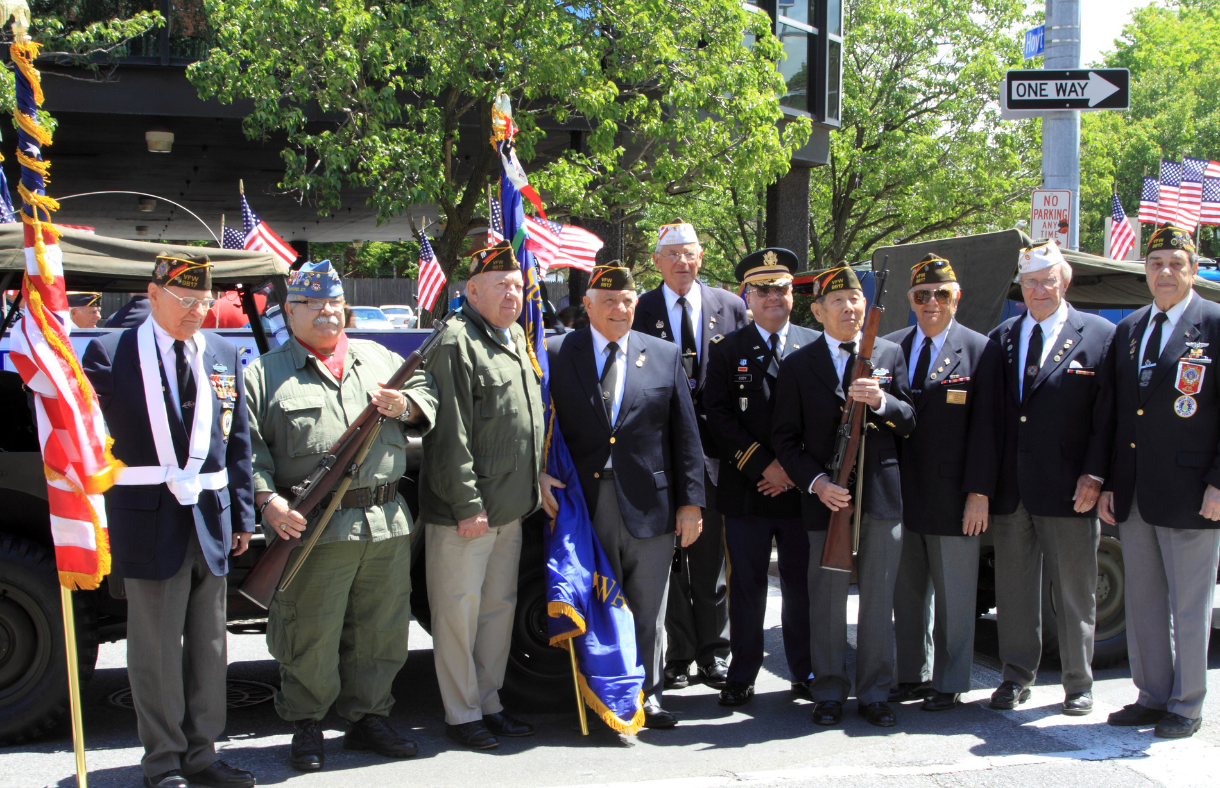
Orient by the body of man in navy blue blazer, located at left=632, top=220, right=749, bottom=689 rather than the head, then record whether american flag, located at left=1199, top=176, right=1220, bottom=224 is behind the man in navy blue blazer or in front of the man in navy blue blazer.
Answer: behind

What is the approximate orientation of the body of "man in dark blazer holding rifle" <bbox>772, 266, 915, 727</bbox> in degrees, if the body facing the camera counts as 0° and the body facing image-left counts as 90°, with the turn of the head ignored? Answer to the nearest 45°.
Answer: approximately 0°

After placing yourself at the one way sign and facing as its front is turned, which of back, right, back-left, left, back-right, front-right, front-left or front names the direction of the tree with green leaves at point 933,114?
back

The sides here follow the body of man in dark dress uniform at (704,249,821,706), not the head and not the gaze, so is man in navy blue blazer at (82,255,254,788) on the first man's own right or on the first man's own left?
on the first man's own right

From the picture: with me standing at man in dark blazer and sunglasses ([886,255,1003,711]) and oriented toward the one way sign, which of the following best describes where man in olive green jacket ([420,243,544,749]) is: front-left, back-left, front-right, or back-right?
back-left
